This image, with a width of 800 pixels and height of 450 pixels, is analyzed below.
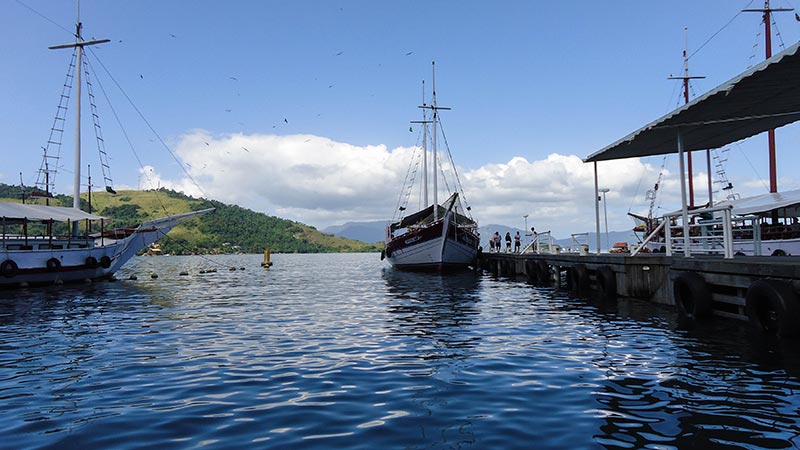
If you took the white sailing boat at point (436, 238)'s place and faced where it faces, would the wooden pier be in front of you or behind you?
in front

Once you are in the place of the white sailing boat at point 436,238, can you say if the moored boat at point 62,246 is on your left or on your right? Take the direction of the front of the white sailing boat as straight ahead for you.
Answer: on your right

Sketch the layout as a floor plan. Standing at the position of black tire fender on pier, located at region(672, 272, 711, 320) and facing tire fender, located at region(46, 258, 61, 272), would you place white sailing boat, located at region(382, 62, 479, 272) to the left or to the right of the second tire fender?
right

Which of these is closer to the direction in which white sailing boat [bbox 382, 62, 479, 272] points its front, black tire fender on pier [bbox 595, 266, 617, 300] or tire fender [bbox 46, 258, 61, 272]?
the black tire fender on pier

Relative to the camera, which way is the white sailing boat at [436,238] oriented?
toward the camera

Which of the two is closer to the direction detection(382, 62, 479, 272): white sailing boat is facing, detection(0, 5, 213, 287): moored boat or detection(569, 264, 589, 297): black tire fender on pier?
the black tire fender on pier

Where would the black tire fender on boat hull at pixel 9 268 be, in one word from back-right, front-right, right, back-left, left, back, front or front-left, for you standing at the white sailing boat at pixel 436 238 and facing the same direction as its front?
front-right

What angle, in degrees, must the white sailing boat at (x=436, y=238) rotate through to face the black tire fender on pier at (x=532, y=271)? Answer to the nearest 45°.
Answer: approximately 45° to its left

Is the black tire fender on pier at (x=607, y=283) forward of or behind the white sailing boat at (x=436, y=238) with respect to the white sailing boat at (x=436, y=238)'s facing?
forward

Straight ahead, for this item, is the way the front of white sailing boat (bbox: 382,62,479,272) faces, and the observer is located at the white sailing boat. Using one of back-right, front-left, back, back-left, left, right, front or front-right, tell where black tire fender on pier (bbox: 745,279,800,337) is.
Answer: front

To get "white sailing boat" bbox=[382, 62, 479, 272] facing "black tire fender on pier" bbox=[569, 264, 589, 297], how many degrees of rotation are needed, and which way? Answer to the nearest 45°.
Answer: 0° — it already faces it
